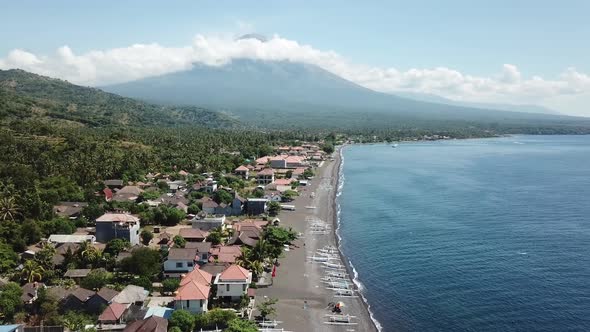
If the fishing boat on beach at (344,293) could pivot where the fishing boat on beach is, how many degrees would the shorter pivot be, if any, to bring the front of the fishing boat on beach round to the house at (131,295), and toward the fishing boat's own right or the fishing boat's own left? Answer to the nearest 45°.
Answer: approximately 135° to the fishing boat's own right

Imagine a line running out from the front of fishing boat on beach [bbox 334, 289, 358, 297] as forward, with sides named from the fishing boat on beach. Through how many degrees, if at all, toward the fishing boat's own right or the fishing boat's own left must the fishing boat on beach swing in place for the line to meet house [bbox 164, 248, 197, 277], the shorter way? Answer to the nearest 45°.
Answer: approximately 180°

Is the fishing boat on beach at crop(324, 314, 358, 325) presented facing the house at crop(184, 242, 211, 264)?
no

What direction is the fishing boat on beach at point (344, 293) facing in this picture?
to the viewer's right

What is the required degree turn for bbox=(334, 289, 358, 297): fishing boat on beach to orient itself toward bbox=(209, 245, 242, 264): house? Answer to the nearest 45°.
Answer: approximately 180°

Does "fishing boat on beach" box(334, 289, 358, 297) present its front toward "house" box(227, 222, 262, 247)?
no

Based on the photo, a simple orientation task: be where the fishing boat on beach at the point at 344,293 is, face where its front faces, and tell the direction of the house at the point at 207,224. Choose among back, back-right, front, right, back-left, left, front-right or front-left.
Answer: back-left

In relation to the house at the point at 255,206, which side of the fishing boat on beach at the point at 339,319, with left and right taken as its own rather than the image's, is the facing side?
left

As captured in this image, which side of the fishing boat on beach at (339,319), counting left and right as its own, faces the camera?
right

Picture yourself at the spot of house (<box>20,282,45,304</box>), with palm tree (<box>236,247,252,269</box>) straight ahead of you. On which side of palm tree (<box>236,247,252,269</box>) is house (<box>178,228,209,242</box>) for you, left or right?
left

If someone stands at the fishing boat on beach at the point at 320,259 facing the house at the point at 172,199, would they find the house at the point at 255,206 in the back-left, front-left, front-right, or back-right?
front-right
